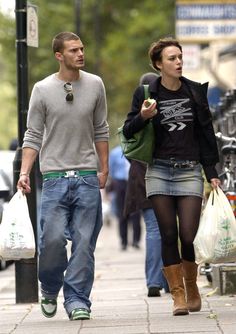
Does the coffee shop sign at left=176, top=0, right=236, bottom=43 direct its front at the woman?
yes

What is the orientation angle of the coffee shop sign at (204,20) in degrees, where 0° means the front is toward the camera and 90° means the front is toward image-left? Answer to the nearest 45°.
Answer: approximately 0°

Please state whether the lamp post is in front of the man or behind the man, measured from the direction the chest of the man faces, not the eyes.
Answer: behind

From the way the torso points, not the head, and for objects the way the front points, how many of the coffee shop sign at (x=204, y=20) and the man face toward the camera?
2

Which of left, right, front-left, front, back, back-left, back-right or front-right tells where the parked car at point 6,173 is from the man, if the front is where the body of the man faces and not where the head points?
back

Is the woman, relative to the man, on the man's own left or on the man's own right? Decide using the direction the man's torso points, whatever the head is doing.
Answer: on the man's own left

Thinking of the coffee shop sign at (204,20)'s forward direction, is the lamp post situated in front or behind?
in front

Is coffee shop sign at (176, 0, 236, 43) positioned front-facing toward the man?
yes

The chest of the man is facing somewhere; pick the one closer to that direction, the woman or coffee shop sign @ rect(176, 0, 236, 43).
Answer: the woman

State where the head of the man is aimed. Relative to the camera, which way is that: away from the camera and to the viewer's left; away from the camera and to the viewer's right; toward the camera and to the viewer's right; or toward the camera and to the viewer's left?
toward the camera and to the viewer's right
